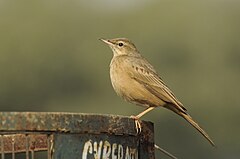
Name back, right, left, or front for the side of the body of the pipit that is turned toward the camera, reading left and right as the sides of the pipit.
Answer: left
